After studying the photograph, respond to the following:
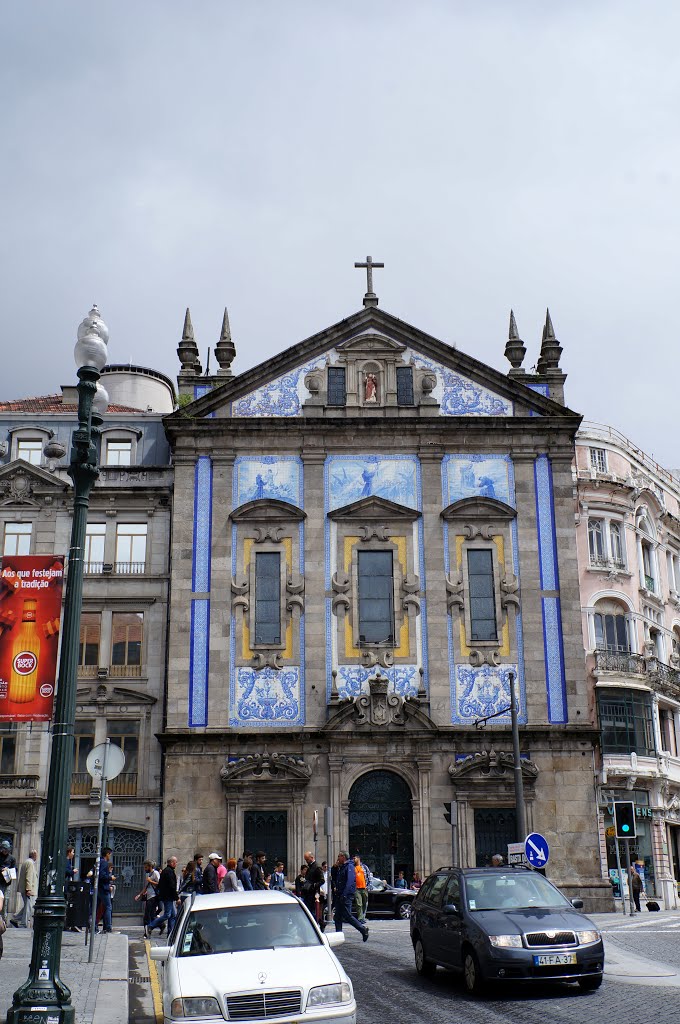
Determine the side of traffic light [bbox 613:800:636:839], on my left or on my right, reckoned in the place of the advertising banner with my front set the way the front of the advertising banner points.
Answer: on my left

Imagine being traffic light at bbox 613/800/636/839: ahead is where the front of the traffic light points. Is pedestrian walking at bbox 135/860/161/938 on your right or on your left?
on your right

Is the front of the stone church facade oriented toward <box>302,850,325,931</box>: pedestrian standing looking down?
yes

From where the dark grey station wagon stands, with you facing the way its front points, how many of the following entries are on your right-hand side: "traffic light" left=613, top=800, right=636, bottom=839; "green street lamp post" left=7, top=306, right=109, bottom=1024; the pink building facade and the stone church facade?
1
